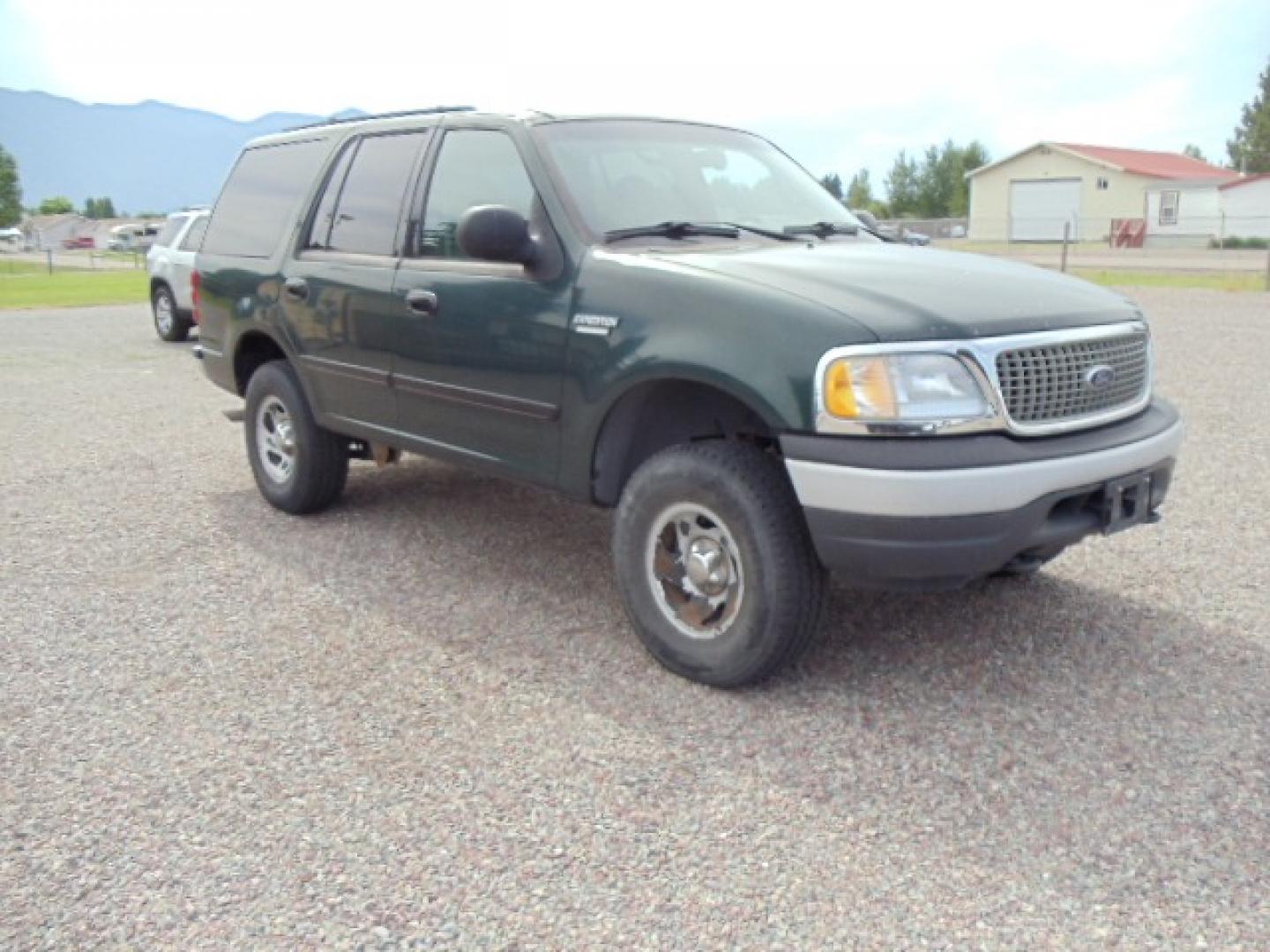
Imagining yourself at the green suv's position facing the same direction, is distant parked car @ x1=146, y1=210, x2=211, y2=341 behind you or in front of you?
behind

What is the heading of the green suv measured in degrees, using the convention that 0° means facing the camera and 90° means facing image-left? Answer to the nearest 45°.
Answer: approximately 315°

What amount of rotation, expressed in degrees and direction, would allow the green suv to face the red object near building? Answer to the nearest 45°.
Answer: approximately 135° to its left
